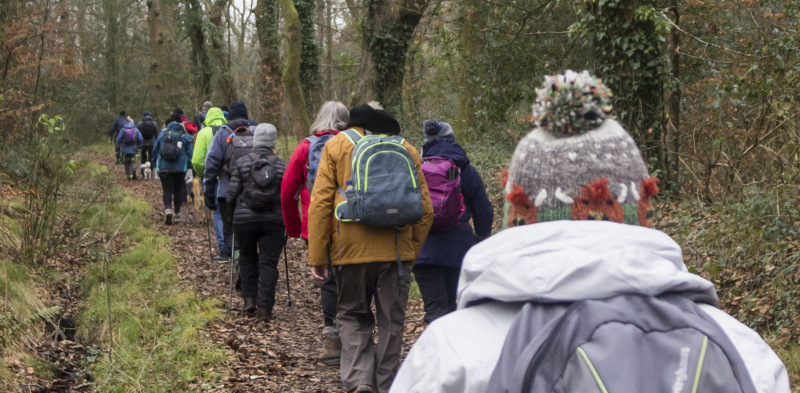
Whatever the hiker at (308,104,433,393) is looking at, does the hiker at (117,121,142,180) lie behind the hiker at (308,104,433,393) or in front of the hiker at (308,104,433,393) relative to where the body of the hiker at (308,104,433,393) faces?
in front

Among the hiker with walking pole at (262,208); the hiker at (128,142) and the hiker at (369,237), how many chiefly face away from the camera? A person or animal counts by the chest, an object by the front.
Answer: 3

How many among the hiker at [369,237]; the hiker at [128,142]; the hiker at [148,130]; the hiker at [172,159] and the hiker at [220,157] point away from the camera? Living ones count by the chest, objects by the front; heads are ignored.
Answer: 5

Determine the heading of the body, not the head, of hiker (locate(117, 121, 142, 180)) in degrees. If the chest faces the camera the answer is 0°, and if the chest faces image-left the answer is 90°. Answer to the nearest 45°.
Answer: approximately 180°

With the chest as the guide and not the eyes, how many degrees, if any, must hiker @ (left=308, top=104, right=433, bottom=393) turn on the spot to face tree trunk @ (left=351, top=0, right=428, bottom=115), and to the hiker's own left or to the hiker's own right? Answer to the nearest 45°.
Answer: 0° — they already face it

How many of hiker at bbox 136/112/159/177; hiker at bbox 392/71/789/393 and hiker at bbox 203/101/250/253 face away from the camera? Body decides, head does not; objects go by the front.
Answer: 3

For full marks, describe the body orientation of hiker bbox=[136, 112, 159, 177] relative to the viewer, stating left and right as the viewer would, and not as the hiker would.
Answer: facing away from the viewer

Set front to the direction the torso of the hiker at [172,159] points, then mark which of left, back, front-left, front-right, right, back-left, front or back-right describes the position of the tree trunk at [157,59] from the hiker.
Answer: front

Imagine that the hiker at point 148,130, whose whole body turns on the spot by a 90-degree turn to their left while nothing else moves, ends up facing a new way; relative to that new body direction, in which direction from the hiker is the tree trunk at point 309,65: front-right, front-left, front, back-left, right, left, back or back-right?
back-left

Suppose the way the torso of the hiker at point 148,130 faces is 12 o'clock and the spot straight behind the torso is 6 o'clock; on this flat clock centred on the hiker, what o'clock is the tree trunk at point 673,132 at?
The tree trunk is roughly at 5 o'clock from the hiker.

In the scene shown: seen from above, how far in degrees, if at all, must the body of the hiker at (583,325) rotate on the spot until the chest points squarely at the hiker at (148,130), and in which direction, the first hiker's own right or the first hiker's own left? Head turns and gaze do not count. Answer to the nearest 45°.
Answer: approximately 45° to the first hiker's own left

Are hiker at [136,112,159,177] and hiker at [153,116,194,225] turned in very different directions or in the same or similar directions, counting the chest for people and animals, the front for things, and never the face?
same or similar directions

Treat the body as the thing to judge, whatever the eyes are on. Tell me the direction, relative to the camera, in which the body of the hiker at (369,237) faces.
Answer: away from the camera

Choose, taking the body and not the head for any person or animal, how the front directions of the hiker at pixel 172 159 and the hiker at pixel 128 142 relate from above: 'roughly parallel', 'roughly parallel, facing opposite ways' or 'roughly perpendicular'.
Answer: roughly parallel

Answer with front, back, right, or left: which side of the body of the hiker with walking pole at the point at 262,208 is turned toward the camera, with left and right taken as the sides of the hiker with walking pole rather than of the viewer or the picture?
back

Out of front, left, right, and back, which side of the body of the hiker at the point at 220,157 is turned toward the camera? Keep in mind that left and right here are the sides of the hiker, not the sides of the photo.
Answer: back

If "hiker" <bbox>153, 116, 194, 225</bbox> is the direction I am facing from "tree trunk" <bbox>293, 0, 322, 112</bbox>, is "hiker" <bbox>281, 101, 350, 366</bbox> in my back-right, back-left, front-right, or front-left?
front-left

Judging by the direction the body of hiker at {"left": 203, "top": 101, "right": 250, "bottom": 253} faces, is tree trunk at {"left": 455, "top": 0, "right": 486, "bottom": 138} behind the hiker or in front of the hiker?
in front

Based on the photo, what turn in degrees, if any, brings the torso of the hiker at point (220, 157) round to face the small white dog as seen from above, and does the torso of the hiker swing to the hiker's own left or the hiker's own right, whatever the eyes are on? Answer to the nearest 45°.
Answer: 0° — they already face it

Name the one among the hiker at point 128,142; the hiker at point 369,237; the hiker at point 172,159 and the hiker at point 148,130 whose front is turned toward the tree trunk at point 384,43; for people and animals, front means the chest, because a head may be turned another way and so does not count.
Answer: the hiker at point 369,237

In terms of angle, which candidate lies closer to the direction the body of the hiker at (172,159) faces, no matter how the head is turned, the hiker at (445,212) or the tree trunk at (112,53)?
the tree trunk

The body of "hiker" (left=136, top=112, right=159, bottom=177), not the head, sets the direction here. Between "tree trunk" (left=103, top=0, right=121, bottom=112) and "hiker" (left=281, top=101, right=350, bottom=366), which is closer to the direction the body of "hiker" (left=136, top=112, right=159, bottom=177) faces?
the tree trunk

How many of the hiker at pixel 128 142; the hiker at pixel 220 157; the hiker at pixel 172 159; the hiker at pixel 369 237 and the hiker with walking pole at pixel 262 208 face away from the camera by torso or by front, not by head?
5
